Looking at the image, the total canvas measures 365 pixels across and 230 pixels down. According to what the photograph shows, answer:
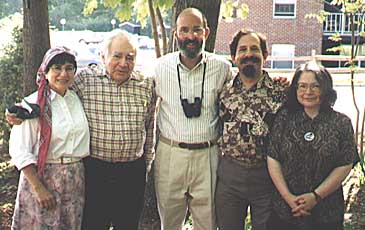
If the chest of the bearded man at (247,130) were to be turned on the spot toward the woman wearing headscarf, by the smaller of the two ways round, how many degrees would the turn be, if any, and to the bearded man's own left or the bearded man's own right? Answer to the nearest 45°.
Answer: approximately 90° to the bearded man's own right

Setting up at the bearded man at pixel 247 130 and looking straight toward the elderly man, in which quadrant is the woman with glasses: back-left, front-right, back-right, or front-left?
back-left

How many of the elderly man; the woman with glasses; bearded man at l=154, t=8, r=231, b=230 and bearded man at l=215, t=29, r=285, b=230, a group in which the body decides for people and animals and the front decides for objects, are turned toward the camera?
4

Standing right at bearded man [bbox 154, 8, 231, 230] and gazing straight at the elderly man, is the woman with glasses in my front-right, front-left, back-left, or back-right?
back-left

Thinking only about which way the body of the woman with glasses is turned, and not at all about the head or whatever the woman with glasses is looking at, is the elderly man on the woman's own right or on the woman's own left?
on the woman's own right

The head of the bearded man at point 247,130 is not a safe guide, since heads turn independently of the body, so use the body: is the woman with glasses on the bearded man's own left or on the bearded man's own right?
on the bearded man's own left

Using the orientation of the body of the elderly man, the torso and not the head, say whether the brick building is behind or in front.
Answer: behind
